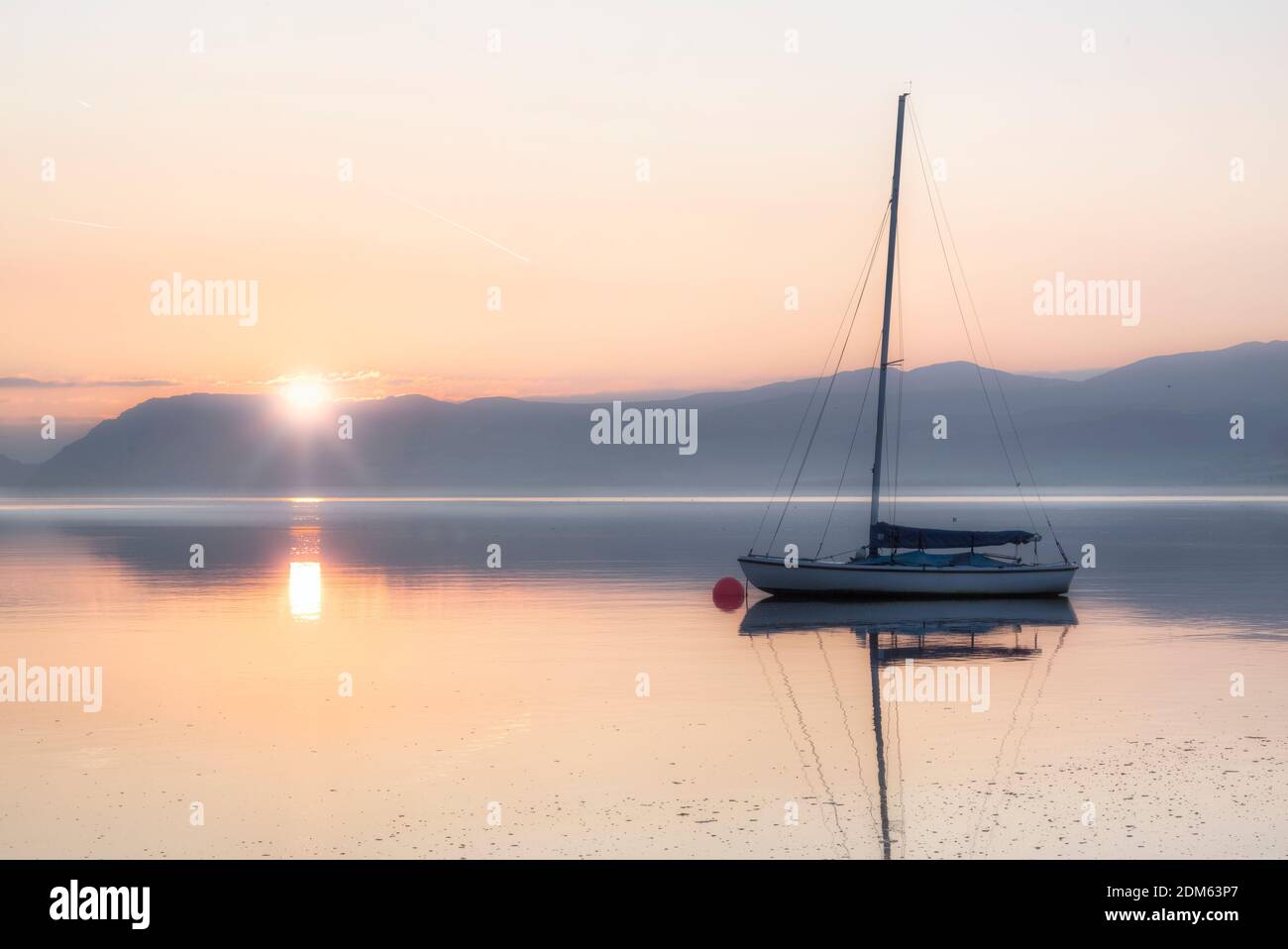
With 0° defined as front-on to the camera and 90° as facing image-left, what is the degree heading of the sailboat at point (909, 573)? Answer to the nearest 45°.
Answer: approximately 90°

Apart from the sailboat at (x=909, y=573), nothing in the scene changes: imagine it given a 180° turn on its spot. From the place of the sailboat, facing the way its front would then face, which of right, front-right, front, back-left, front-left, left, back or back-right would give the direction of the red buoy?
back
